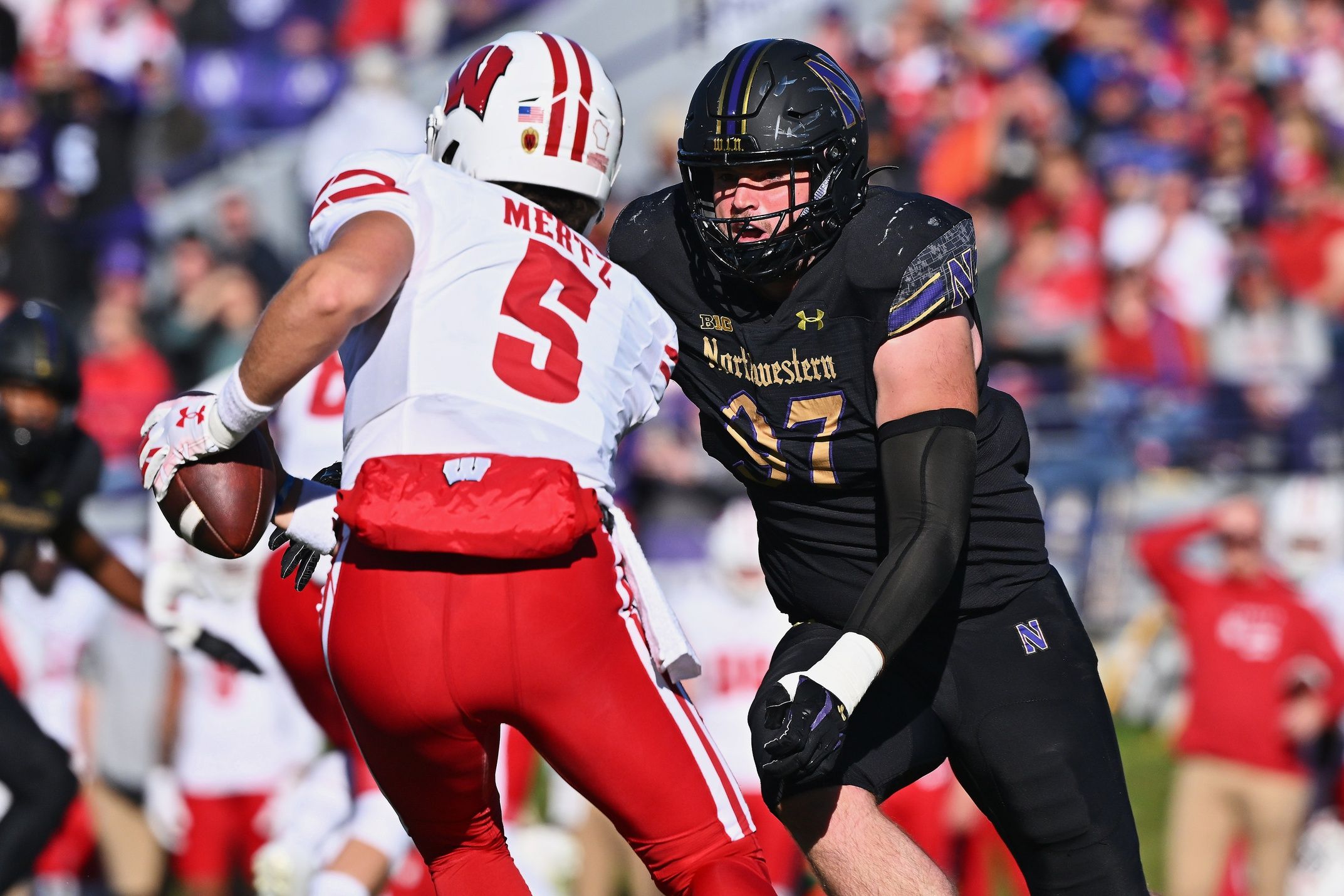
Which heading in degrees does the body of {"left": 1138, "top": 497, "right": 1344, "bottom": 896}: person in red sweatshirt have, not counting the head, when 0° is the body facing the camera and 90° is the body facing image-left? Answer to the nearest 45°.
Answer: approximately 0°
